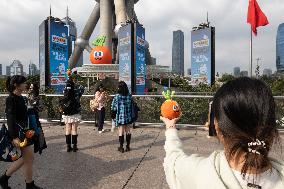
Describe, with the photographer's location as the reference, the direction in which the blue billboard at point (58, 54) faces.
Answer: facing the viewer and to the right of the viewer

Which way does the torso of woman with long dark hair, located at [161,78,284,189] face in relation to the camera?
away from the camera

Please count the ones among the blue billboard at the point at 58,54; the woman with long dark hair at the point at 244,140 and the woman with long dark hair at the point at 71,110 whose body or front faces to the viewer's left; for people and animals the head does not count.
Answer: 0

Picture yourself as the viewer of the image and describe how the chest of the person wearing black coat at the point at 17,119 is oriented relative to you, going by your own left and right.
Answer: facing to the right of the viewer

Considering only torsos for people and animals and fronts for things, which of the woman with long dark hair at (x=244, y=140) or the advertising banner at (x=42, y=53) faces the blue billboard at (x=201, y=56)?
the woman with long dark hair

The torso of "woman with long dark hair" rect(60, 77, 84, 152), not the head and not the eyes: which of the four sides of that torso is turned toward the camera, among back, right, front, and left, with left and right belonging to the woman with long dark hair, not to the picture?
back

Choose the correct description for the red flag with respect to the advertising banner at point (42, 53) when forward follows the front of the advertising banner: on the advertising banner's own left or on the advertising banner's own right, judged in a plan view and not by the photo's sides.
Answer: on the advertising banner's own left

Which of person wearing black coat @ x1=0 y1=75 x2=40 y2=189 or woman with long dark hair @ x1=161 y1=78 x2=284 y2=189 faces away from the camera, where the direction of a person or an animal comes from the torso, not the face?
the woman with long dark hair

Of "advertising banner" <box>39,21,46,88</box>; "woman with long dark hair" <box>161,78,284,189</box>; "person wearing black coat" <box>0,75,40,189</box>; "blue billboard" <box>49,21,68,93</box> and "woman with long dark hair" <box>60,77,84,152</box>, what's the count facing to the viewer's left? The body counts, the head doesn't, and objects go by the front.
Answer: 1

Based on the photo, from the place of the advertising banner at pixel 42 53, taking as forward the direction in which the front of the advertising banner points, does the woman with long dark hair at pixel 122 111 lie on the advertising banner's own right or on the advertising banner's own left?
on the advertising banner's own left

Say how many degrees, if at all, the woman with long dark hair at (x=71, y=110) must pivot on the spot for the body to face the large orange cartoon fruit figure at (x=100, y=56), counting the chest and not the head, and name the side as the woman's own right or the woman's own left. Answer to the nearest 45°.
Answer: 0° — they already face it

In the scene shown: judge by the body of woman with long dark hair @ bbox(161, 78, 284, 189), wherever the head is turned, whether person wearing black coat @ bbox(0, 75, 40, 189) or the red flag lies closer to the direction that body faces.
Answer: the red flag

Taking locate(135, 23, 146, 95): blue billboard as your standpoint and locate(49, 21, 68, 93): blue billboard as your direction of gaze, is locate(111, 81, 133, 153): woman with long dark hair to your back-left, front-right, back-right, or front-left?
front-left

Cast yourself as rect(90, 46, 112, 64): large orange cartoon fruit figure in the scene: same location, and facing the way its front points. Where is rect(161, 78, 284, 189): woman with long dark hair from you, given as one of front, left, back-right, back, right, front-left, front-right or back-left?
front-left
